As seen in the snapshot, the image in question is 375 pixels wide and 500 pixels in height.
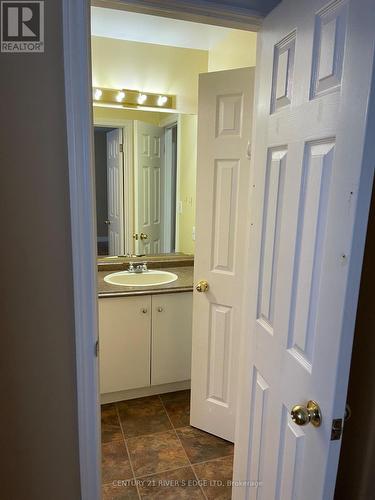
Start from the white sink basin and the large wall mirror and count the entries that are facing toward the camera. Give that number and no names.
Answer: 2

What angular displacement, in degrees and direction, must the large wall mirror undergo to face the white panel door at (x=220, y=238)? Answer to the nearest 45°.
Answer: approximately 45° to its left

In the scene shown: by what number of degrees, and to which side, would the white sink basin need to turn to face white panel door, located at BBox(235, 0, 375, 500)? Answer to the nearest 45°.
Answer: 0° — it already faces it

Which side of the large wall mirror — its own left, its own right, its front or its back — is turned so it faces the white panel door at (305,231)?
front

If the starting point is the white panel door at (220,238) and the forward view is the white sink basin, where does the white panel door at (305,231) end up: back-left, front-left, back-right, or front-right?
back-left

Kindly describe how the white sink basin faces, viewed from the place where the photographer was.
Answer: facing the viewer

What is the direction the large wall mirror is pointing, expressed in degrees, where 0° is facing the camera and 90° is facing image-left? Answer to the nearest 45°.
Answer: approximately 0°
